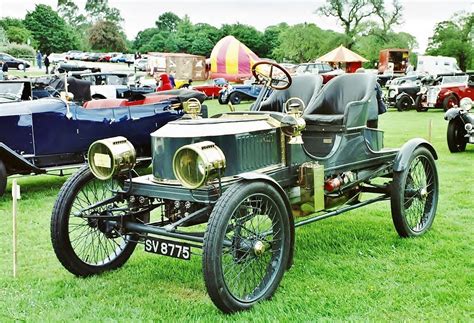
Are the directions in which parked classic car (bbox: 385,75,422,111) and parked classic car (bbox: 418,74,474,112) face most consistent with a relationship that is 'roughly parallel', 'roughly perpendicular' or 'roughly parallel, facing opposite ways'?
roughly parallel

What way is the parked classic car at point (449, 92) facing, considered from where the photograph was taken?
facing the viewer and to the left of the viewer

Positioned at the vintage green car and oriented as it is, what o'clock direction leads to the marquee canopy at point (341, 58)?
The marquee canopy is roughly at 5 o'clock from the vintage green car.

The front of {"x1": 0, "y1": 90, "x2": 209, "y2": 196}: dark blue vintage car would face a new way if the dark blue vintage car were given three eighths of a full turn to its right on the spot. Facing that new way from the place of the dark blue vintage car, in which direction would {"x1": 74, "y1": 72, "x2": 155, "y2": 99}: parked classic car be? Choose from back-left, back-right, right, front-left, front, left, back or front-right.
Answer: front

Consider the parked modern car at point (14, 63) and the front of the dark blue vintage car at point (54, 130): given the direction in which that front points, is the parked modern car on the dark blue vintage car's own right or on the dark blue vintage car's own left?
on the dark blue vintage car's own right

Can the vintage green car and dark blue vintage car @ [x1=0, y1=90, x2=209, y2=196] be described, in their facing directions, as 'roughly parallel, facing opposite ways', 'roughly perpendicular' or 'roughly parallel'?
roughly parallel

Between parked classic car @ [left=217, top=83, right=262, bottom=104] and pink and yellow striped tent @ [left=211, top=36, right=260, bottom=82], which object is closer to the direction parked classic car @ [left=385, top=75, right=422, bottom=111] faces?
the parked classic car

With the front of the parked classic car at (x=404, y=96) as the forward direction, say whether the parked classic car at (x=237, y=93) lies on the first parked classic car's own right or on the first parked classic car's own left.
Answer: on the first parked classic car's own right

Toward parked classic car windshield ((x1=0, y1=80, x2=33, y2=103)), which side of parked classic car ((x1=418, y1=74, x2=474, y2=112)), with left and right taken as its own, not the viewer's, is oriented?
front

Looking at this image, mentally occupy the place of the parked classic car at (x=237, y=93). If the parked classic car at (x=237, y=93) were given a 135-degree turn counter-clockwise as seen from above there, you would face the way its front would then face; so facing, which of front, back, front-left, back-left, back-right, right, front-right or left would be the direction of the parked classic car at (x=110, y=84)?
back-right

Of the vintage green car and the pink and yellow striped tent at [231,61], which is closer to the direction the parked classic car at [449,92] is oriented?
the vintage green car

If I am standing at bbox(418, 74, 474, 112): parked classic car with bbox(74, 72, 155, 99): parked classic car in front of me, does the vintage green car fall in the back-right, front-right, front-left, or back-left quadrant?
front-left

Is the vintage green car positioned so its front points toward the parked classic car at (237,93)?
no

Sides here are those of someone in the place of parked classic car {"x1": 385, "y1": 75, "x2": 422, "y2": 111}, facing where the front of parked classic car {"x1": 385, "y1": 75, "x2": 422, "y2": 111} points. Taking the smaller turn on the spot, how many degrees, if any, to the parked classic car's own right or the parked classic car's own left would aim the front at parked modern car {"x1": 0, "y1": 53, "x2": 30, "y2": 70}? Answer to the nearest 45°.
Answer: approximately 90° to the parked classic car's own right

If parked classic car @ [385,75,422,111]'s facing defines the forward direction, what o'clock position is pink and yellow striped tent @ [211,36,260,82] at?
The pink and yellow striped tent is roughly at 3 o'clock from the parked classic car.

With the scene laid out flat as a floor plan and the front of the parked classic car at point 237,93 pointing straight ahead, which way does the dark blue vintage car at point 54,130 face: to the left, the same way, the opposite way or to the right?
the same way

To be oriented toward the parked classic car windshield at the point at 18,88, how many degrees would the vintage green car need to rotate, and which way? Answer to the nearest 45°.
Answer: approximately 90° to its right
